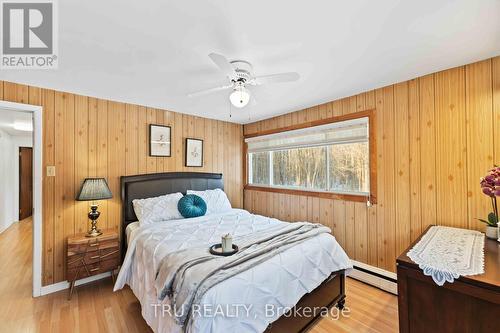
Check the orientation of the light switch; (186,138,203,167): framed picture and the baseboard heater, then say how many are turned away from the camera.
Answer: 0

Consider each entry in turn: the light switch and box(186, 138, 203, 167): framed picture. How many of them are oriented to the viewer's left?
0

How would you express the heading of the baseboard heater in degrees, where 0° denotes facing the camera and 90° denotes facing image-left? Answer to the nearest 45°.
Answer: approximately 45°

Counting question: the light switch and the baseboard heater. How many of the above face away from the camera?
0

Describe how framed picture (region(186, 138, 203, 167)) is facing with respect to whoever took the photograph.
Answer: facing the viewer and to the right of the viewer

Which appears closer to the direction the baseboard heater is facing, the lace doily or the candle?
the candle

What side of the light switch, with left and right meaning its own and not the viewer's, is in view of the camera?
front

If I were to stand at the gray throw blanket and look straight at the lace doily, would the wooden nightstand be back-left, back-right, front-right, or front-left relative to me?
back-left

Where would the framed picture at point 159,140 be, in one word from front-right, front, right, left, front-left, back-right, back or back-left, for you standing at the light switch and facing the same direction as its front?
left

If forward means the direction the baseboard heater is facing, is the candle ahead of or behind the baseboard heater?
ahead
